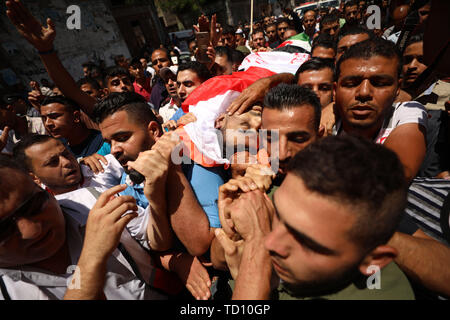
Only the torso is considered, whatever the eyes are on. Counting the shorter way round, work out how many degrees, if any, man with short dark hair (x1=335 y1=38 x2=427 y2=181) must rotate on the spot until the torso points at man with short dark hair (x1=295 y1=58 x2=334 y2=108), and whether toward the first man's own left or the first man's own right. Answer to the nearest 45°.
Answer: approximately 135° to the first man's own right

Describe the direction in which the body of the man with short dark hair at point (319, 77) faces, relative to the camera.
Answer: toward the camera

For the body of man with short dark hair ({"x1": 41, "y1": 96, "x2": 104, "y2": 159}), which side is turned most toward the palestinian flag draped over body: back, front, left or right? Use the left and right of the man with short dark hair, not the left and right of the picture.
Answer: left

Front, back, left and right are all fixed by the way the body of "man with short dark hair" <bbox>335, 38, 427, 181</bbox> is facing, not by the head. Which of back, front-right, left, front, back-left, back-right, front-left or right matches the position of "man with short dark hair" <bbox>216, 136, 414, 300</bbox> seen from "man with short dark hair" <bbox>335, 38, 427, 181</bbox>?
front

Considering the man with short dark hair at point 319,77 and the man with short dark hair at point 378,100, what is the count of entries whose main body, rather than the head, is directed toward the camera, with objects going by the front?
2

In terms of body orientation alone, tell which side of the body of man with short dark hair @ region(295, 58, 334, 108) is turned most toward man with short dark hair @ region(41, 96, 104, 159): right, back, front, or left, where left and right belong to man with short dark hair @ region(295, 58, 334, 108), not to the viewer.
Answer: right

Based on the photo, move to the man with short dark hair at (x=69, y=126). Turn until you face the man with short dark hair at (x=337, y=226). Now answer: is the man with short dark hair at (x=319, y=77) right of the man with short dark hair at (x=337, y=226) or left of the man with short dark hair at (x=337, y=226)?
left

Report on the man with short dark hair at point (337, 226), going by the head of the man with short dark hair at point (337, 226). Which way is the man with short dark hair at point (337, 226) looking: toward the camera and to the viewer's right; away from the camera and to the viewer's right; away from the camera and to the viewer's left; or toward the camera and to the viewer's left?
toward the camera and to the viewer's left

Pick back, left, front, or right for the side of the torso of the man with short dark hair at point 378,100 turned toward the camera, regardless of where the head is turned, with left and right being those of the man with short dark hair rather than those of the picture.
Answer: front
